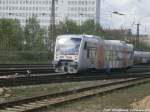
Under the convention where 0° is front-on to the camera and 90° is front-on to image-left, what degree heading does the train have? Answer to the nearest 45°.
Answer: approximately 45°
